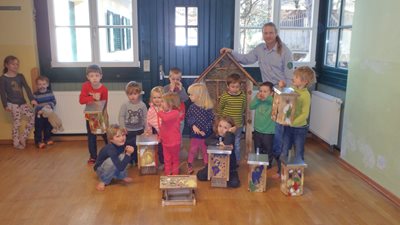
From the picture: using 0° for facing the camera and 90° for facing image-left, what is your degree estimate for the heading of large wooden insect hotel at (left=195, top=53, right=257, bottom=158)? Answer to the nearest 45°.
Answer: approximately 0°

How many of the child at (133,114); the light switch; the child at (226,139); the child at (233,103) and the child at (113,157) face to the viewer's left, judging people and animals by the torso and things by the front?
0

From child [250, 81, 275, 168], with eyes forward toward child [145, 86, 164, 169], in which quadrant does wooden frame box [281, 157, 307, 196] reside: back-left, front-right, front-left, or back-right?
back-left

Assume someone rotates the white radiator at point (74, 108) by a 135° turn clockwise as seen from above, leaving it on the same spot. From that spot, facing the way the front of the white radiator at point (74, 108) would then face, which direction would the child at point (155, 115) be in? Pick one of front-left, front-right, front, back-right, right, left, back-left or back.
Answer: back

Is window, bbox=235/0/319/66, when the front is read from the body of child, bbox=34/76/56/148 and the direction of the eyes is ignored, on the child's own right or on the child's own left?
on the child's own left

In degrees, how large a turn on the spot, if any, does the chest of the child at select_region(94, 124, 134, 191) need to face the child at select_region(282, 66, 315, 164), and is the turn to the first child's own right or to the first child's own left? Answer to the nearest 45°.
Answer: approximately 45° to the first child's own left

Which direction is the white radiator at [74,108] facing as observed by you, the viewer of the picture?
facing the viewer

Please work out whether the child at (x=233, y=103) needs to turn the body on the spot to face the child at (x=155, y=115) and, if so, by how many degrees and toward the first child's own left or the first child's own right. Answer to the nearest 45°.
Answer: approximately 90° to the first child's own right

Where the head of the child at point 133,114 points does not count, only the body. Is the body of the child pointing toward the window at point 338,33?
no

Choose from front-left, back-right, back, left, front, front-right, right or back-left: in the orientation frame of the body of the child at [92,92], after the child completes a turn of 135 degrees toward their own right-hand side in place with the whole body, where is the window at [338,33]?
back-right

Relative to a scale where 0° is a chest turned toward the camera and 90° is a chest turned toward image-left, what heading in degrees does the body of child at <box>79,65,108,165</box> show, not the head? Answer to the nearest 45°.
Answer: approximately 0°

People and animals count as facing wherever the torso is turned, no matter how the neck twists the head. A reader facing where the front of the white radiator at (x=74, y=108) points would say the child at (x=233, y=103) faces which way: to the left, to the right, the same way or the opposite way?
the same way

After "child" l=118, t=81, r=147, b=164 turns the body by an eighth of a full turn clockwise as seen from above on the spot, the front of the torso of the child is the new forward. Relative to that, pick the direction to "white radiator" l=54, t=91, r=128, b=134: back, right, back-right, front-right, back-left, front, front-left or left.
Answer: right

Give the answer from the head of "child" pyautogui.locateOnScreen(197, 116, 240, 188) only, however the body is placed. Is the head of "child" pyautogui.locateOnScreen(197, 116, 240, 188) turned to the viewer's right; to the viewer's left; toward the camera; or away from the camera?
toward the camera

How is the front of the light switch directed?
toward the camera

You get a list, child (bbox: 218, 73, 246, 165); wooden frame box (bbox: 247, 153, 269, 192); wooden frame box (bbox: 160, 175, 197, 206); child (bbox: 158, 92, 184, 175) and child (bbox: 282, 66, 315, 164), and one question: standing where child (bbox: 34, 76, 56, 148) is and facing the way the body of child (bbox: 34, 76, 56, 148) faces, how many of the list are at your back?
0

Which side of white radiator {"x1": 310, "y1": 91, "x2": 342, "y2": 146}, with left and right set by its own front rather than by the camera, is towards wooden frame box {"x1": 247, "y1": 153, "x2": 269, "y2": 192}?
front
